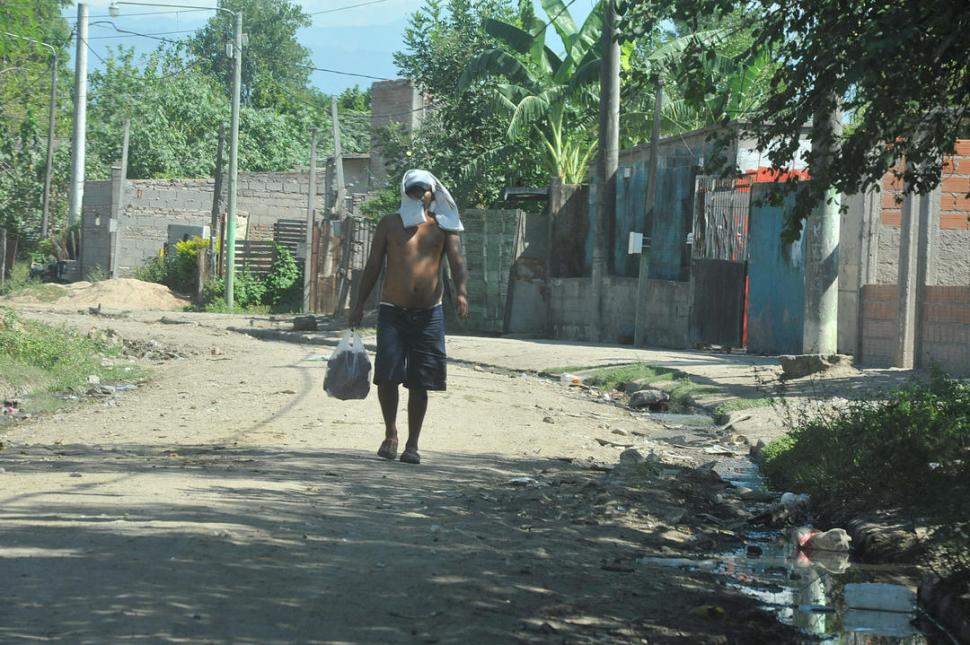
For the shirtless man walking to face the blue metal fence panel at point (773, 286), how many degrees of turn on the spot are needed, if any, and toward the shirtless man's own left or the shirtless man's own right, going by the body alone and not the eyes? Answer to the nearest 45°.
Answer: approximately 135° to the shirtless man's own left

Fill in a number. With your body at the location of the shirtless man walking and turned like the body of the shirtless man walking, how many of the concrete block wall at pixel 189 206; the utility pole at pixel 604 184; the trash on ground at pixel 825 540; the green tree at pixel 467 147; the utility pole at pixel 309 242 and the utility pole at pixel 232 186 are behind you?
5

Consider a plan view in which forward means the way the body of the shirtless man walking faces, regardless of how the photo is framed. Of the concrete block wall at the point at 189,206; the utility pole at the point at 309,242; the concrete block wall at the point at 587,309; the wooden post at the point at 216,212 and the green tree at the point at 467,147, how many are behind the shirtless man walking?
5

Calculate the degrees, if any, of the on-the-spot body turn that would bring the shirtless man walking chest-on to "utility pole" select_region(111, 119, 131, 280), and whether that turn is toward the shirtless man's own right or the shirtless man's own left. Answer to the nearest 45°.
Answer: approximately 180°

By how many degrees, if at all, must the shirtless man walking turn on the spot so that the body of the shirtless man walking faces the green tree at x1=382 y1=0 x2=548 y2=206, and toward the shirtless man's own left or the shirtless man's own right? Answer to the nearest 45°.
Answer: approximately 180°

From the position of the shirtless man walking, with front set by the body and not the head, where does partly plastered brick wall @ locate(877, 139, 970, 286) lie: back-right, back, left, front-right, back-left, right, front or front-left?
back-left

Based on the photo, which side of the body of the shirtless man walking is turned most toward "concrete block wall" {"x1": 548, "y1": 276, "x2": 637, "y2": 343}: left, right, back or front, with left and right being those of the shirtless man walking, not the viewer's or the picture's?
back

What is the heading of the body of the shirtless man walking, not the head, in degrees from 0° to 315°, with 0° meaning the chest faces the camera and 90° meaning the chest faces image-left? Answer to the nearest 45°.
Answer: approximately 0°

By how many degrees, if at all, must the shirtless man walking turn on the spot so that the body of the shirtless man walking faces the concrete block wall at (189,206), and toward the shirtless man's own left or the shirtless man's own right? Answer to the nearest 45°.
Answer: approximately 180°

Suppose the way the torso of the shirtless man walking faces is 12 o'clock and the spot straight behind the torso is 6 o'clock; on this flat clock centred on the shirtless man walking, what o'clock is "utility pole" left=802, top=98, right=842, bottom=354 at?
The utility pole is roughly at 7 o'clock from the shirtless man walking.

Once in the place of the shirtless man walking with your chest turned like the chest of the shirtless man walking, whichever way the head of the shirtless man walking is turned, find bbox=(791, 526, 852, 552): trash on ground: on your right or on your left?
on your left

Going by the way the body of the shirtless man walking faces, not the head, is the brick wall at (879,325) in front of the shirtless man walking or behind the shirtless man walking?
behind
